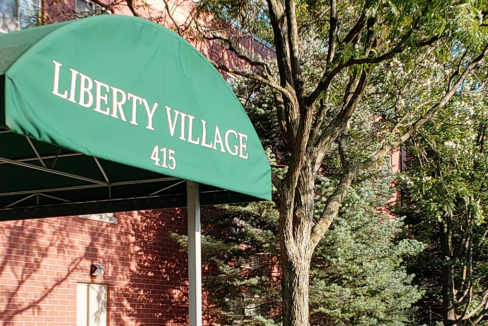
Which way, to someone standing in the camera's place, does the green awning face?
facing the viewer and to the right of the viewer
